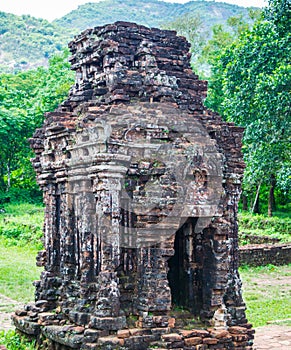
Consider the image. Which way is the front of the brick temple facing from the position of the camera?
facing the viewer and to the right of the viewer

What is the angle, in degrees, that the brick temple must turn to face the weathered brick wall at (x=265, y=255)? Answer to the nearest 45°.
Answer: approximately 135° to its left

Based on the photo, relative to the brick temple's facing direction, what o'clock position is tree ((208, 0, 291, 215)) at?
The tree is roughly at 8 o'clock from the brick temple.
